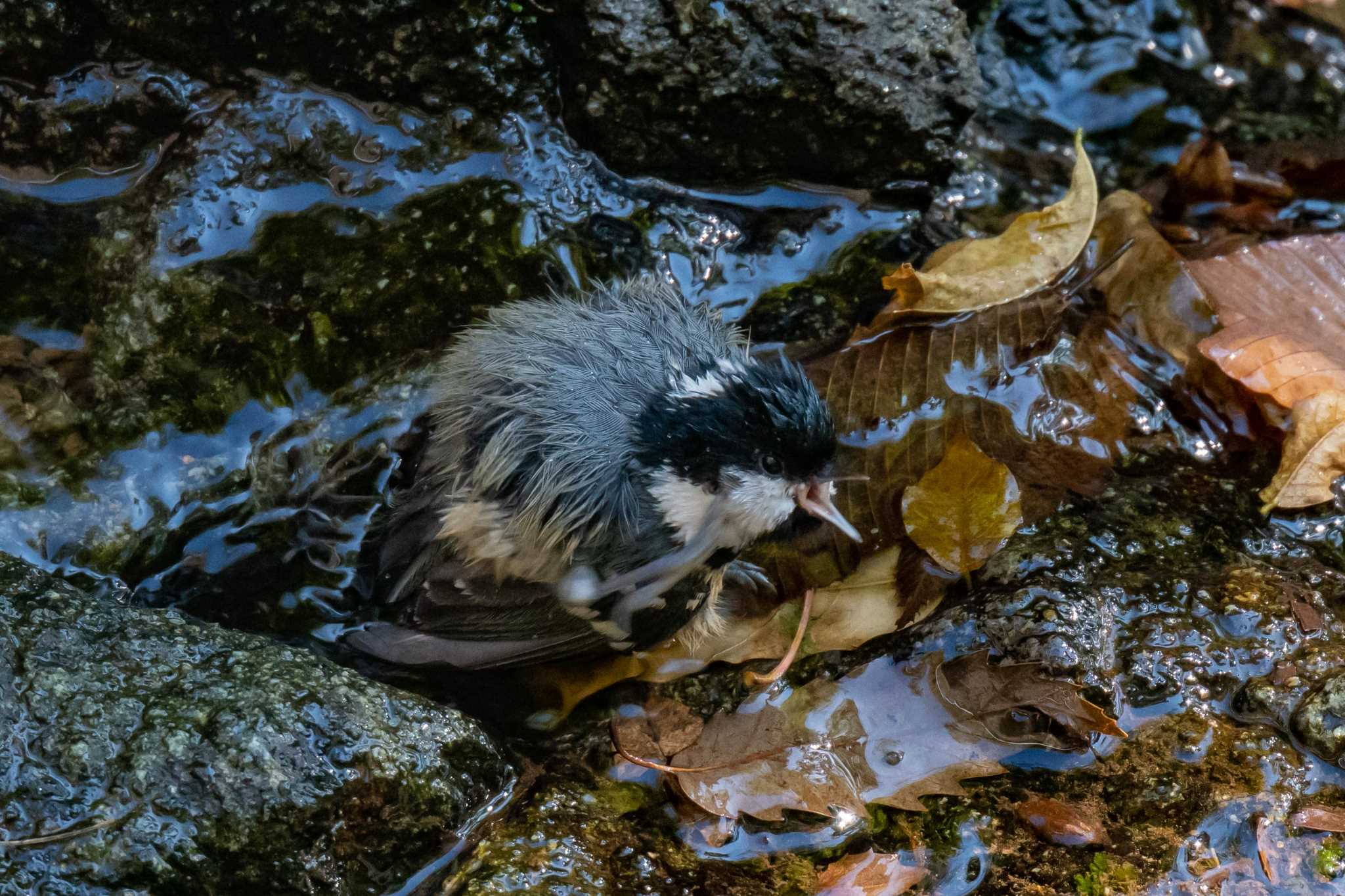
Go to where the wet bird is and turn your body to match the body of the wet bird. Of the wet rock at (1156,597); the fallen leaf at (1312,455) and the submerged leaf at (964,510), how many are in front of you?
3

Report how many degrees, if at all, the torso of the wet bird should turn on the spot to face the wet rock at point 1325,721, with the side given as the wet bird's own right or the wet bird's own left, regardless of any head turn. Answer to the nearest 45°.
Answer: approximately 45° to the wet bird's own right

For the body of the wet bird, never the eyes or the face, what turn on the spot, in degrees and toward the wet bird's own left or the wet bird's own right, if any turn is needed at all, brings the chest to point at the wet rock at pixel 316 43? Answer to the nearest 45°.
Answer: approximately 90° to the wet bird's own left

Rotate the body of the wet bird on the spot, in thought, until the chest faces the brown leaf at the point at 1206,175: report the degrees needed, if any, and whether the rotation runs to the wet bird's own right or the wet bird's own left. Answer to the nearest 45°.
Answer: approximately 45° to the wet bird's own left

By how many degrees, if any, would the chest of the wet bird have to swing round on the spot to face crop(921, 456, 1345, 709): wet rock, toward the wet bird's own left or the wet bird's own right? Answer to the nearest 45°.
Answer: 0° — it already faces it

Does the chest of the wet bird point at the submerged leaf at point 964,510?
yes

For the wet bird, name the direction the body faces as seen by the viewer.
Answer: to the viewer's right
